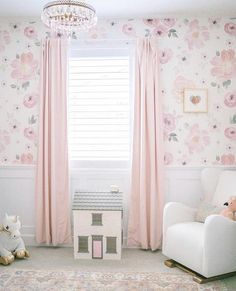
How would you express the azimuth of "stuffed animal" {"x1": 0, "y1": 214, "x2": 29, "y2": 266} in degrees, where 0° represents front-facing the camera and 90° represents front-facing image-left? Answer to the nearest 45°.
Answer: approximately 315°

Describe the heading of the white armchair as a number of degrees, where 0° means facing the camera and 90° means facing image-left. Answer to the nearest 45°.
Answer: approximately 45°

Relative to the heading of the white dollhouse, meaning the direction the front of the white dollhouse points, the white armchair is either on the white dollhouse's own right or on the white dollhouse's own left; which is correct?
on the white dollhouse's own left

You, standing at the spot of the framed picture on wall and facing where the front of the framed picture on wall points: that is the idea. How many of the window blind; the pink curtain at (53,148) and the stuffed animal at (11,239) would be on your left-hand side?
0

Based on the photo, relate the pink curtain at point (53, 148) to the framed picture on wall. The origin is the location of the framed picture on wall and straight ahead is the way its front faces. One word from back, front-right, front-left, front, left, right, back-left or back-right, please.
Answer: right

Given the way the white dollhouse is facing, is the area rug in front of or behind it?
in front

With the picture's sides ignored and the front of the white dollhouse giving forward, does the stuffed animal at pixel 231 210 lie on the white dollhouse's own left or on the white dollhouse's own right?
on the white dollhouse's own left

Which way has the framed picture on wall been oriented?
toward the camera

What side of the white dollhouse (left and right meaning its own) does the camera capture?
front

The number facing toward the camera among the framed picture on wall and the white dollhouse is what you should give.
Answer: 2

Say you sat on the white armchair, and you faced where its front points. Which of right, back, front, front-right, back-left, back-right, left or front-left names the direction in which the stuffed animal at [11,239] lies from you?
front-right
